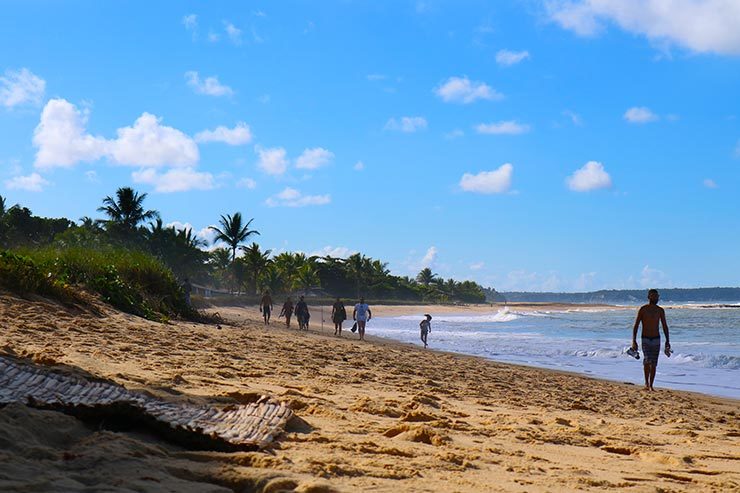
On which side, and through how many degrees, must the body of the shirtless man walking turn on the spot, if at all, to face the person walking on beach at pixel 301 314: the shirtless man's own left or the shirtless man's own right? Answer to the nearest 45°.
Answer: approximately 135° to the shirtless man's own right

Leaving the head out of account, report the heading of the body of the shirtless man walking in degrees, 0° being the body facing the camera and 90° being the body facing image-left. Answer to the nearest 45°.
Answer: approximately 0°

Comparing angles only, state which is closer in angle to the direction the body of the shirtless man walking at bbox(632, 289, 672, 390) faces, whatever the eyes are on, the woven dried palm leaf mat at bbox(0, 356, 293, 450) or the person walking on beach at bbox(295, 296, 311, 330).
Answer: the woven dried palm leaf mat

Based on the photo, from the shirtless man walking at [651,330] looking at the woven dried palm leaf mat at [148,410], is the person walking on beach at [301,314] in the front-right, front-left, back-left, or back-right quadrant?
back-right

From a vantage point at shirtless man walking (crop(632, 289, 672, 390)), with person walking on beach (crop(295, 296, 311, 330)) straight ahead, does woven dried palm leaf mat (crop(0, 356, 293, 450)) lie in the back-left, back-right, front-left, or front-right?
back-left

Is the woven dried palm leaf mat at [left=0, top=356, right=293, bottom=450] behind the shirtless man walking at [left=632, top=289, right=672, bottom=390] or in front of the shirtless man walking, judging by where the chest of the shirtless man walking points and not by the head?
in front

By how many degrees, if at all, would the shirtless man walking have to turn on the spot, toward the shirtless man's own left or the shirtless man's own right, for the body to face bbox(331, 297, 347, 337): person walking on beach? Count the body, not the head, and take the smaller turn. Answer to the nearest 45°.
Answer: approximately 135° to the shirtless man's own right

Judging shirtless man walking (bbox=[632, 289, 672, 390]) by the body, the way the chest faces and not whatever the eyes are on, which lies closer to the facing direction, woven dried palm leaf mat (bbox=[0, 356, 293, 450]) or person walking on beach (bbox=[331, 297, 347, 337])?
the woven dried palm leaf mat
